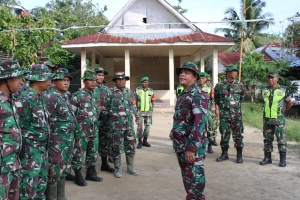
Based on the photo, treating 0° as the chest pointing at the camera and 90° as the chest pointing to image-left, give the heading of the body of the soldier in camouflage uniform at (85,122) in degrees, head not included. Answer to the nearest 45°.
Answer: approximately 315°

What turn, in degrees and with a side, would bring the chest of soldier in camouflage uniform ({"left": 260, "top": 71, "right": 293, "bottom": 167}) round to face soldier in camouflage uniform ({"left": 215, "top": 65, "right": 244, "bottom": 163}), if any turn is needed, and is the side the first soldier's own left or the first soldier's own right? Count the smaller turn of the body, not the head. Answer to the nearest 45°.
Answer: approximately 45° to the first soldier's own right

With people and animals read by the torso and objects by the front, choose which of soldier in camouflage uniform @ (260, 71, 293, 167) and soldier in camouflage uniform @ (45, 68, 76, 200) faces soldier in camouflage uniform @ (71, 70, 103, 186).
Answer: soldier in camouflage uniform @ (260, 71, 293, 167)

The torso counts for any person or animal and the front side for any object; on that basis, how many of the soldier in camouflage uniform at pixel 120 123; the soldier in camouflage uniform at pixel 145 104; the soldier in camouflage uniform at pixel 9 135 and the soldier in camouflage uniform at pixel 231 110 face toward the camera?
3

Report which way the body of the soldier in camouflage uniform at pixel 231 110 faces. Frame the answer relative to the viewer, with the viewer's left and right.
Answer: facing the viewer

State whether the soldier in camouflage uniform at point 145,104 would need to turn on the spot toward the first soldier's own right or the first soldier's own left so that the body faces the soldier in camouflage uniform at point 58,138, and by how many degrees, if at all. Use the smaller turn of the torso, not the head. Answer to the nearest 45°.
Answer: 0° — they already face them

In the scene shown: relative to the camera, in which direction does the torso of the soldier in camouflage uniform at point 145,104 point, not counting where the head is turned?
toward the camera

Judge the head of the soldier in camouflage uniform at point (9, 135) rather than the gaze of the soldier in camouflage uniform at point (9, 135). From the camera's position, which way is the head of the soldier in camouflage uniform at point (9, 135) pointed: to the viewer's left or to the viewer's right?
to the viewer's right

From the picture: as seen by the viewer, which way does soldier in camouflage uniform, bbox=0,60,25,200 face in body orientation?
to the viewer's right

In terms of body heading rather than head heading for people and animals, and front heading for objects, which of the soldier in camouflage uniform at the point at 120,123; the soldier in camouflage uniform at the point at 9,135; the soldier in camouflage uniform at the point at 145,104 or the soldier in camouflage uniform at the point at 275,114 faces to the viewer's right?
the soldier in camouflage uniform at the point at 9,135

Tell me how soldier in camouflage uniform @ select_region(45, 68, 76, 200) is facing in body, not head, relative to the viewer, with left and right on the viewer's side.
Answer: facing the viewer and to the right of the viewer
